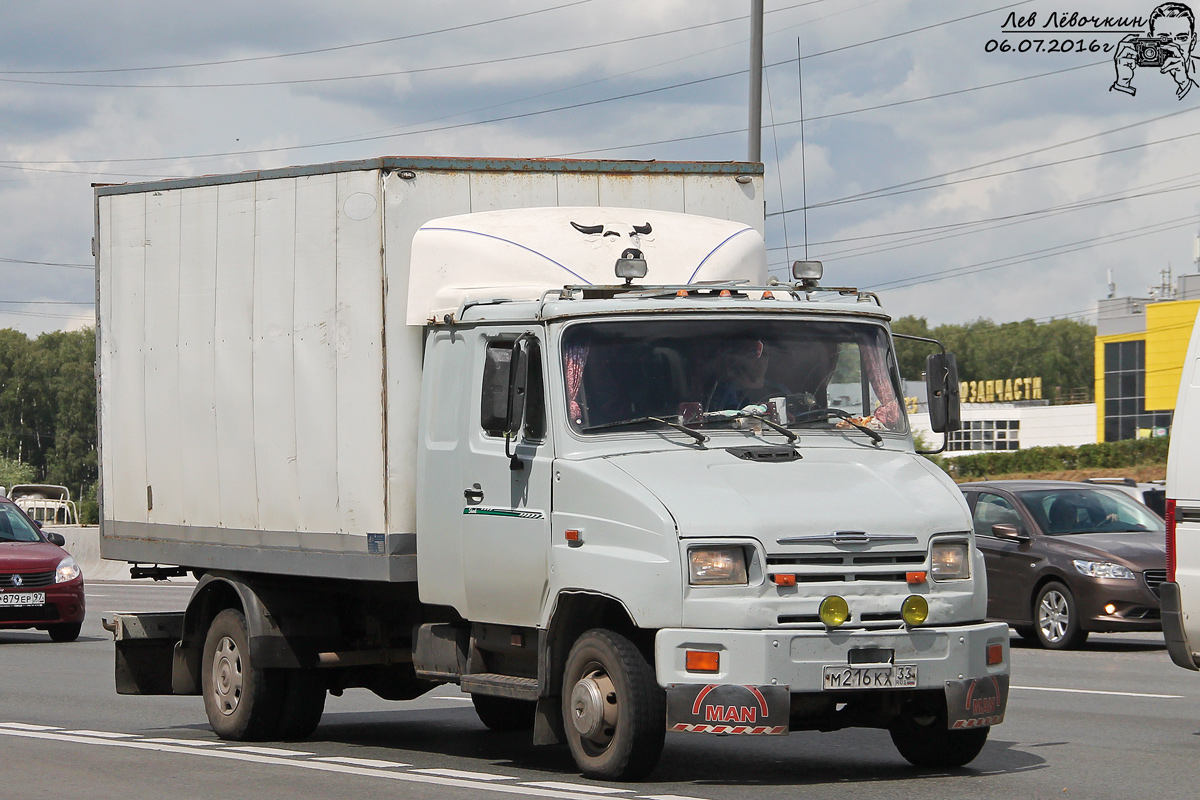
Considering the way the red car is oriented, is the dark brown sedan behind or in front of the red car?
in front

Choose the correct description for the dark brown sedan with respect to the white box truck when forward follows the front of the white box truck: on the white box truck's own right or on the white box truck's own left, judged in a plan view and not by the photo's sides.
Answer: on the white box truck's own left

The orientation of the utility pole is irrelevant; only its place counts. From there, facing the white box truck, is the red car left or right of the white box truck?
right

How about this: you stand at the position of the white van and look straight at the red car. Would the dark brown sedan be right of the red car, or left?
right

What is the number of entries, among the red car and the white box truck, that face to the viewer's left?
0

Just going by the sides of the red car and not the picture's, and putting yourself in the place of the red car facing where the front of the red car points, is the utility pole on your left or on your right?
on your left

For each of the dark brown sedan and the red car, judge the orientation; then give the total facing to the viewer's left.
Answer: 0

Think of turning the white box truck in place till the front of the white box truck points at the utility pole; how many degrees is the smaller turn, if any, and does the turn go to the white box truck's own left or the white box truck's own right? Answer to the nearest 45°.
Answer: approximately 135° to the white box truck's own left

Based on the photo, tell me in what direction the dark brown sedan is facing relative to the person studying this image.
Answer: facing the viewer and to the right of the viewer

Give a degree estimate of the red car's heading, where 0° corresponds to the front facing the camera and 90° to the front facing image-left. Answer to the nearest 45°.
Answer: approximately 315°

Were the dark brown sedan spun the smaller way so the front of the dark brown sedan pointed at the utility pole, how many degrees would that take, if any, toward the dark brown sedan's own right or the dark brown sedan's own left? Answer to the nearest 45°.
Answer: approximately 180°
